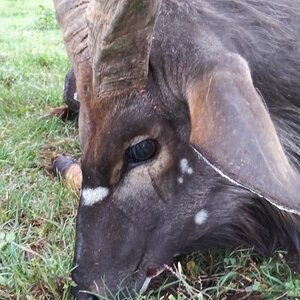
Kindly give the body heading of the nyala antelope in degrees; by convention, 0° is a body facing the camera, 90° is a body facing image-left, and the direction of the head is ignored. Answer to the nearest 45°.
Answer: approximately 45°
